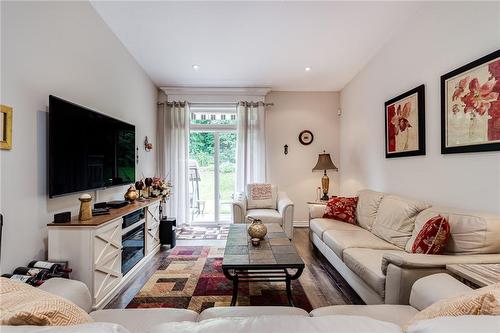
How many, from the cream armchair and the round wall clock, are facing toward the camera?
2

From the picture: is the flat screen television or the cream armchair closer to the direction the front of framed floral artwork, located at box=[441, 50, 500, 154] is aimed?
the flat screen television

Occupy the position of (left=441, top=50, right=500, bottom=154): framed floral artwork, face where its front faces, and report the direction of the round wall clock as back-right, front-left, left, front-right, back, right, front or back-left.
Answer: right

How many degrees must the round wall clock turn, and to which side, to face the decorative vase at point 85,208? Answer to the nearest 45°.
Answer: approximately 45° to its right

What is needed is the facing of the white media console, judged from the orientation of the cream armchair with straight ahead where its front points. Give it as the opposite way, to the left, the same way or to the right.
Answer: to the left

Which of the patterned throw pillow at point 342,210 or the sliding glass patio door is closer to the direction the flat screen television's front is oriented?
the patterned throw pillow

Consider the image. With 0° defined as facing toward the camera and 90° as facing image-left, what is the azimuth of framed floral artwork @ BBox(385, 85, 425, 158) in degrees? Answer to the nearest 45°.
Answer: approximately 45°

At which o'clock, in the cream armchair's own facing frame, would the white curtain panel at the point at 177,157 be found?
The white curtain panel is roughly at 4 o'clock from the cream armchair.

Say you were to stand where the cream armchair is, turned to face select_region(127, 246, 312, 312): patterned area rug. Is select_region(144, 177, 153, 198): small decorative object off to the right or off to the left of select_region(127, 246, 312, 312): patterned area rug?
right

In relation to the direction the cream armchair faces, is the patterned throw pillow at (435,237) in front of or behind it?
in front

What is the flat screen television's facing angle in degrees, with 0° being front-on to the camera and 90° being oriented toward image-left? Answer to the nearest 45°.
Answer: approximately 315°

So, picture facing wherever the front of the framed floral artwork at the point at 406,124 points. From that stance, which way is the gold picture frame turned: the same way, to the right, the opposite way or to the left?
the opposite way

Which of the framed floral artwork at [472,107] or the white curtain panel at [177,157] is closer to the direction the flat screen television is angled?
the framed floral artwork

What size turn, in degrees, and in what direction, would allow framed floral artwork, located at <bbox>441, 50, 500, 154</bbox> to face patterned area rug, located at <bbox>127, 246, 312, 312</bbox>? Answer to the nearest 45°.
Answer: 0° — it already faces it

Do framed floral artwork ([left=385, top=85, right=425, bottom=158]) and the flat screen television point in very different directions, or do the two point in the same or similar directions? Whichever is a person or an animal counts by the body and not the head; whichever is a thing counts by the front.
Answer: very different directions

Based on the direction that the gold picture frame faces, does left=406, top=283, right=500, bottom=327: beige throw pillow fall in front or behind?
in front

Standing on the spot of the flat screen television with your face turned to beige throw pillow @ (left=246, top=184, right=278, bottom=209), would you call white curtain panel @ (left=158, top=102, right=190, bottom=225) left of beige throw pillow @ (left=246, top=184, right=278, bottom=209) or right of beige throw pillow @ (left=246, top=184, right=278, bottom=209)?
left
